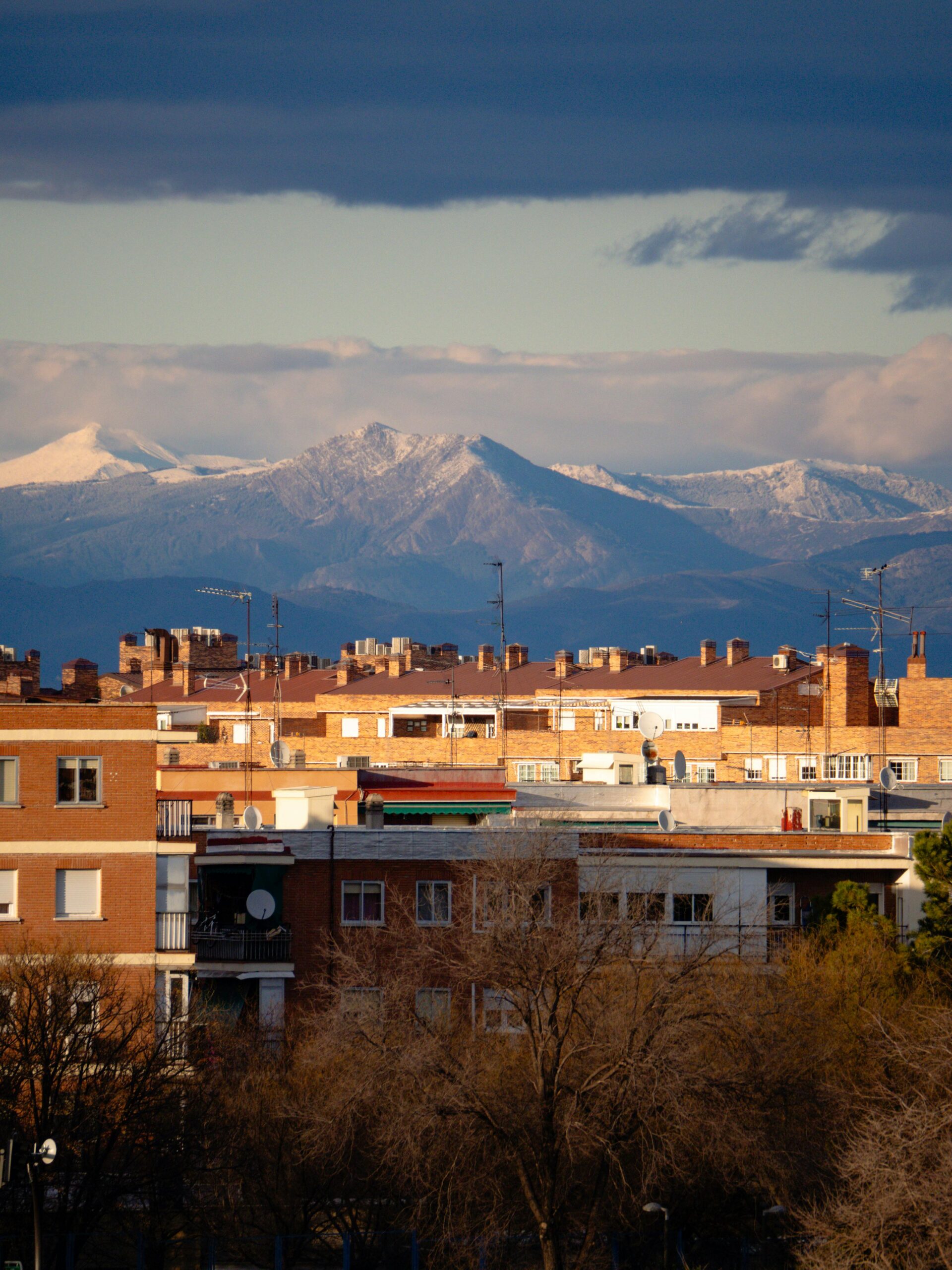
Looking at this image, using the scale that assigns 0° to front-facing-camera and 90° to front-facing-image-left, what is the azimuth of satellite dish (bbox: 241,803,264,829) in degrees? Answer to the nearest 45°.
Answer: approximately 315°

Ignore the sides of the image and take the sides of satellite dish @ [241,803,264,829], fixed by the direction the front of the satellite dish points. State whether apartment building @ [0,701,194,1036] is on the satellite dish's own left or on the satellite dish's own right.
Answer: on the satellite dish's own right

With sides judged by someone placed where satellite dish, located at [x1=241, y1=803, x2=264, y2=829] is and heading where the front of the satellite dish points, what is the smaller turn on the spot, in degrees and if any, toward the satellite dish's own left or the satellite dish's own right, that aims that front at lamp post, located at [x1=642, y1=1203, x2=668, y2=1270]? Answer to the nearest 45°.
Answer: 0° — it already faces it

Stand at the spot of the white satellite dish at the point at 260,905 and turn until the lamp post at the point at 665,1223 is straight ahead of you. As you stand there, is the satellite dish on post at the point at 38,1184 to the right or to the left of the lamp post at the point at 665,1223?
right
